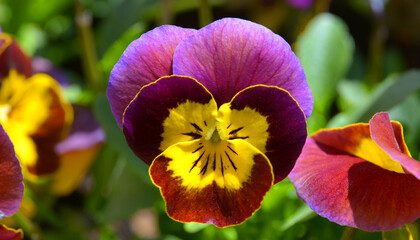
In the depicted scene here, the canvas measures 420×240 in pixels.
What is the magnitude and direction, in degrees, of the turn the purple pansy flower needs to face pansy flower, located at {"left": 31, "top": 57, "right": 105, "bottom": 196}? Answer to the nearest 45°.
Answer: approximately 135° to its right

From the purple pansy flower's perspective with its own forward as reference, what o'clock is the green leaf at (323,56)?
The green leaf is roughly at 7 o'clock from the purple pansy flower.

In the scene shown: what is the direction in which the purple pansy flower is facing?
toward the camera
